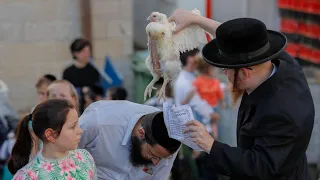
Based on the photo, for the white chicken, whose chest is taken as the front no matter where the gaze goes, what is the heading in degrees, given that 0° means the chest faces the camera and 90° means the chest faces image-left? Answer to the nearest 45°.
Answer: approximately 45°

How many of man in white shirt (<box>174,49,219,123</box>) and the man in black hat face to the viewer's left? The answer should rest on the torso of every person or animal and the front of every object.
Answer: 1

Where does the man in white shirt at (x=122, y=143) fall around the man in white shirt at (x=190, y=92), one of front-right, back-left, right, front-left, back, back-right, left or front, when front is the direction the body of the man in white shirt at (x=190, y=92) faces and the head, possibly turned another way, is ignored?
right

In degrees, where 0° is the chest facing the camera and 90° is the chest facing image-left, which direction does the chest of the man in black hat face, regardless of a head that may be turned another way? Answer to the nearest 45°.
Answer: approximately 90°

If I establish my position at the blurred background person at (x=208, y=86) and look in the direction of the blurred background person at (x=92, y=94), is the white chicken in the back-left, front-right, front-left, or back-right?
front-left

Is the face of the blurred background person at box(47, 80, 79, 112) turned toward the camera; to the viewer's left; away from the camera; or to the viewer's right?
toward the camera

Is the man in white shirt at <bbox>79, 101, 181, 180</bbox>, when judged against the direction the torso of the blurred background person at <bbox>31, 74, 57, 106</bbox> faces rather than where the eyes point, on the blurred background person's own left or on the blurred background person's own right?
on the blurred background person's own left

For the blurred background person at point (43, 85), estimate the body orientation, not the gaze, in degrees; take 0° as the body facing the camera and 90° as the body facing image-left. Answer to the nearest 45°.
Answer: approximately 45°

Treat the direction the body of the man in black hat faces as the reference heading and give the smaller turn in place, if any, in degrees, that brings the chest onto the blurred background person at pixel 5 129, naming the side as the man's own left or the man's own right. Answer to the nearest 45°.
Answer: approximately 45° to the man's own right
